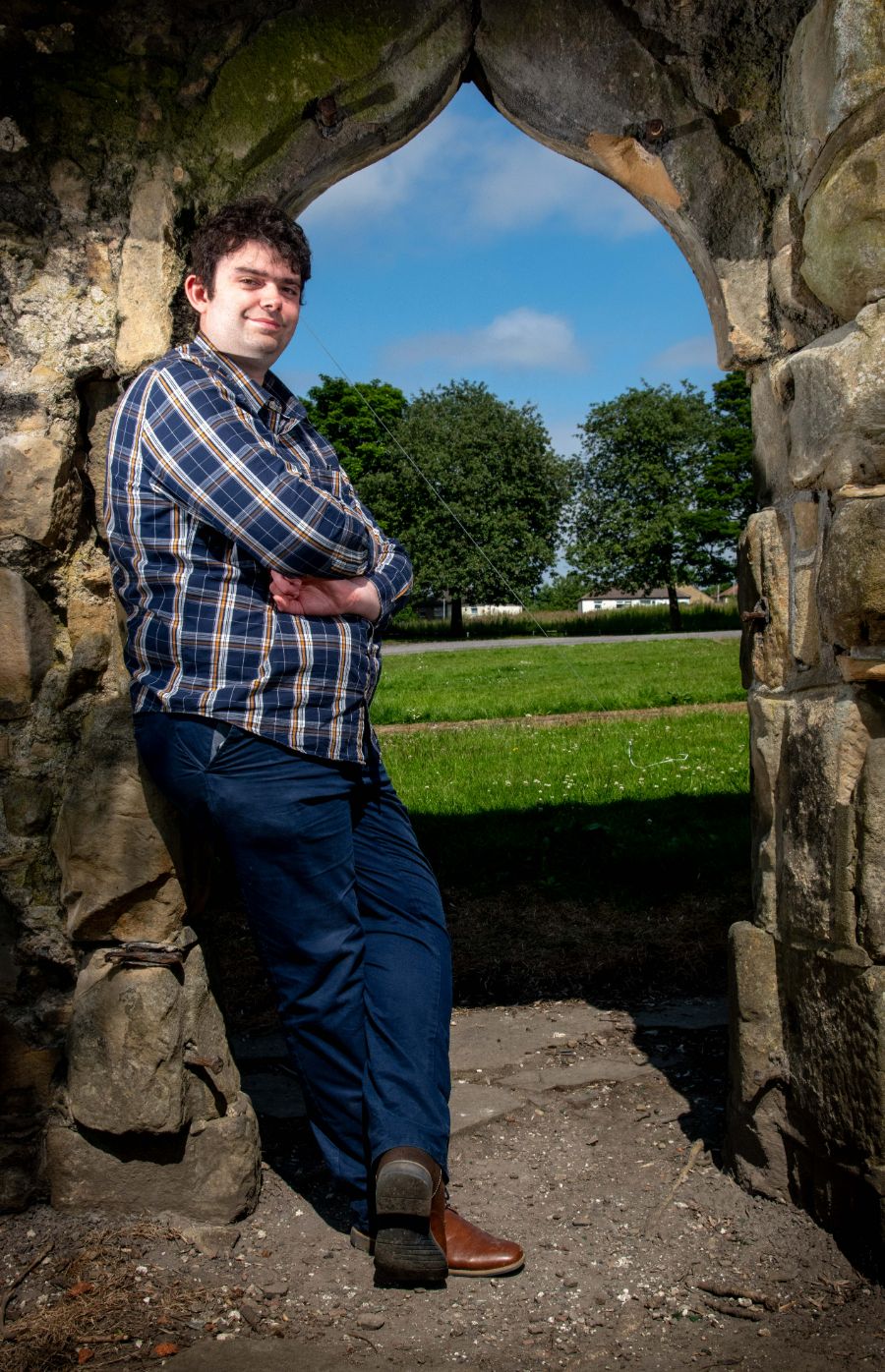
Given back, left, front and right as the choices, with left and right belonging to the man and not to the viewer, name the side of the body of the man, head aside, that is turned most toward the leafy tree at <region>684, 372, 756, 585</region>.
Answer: left

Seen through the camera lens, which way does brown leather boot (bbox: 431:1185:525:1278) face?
facing to the right of the viewer

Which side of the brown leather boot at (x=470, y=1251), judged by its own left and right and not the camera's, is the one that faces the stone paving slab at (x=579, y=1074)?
left

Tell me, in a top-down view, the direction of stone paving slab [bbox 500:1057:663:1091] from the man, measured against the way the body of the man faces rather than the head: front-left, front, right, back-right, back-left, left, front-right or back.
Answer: left

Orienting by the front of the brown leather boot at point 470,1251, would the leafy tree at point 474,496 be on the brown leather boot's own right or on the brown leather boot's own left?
on the brown leather boot's own left

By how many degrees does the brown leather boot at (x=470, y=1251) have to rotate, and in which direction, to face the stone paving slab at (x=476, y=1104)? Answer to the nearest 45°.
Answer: approximately 90° to its left

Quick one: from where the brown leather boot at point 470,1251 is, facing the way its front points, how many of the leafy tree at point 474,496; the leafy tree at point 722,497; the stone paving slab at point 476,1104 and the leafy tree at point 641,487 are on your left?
4

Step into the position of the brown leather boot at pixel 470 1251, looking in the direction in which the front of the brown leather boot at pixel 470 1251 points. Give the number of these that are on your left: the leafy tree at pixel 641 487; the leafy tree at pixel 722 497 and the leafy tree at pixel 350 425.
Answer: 3

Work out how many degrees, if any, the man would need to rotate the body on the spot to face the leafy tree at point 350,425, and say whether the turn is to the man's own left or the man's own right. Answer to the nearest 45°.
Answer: approximately 135° to the man's own left
